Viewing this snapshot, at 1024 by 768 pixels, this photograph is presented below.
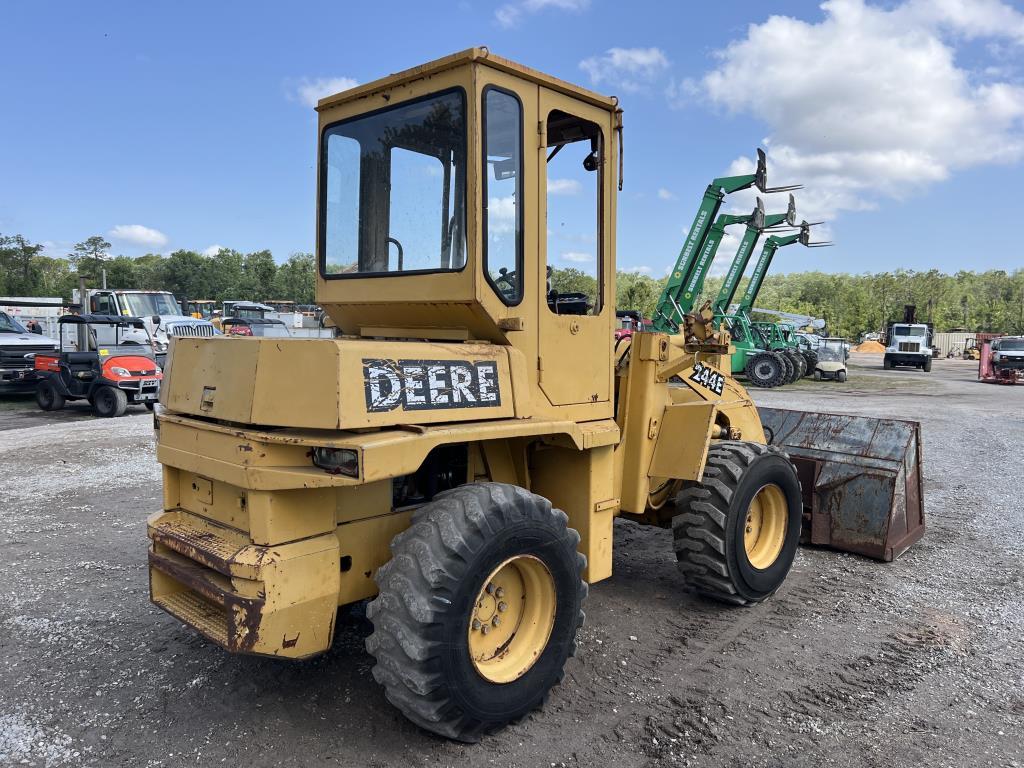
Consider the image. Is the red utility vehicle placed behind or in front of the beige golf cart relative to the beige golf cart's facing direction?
in front

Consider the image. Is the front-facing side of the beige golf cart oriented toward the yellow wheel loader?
yes

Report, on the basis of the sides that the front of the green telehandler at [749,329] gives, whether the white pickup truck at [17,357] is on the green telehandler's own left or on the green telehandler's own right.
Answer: on the green telehandler's own right

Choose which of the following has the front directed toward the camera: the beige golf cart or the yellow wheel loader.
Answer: the beige golf cart

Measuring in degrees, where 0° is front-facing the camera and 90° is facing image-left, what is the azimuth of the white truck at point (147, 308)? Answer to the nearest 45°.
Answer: approximately 315°

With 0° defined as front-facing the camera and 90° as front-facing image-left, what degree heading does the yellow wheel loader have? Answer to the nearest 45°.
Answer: approximately 225°

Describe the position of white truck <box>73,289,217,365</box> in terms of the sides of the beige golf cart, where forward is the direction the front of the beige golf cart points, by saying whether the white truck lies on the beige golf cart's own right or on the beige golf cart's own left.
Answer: on the beige golf cart's own right

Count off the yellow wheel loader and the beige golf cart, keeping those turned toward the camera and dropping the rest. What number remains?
1

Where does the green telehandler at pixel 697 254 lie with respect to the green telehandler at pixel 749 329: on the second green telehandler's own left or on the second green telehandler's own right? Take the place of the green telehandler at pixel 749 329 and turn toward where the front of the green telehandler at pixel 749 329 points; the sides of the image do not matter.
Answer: on the second green telehandler's own right

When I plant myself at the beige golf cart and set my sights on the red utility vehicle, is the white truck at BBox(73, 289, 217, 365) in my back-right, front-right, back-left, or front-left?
front-right

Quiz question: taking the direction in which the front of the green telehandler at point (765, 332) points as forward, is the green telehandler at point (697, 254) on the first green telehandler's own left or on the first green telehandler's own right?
on the first green telehandler's own right

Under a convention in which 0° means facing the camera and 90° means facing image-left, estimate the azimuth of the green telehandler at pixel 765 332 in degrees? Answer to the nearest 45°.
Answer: approximately 315°

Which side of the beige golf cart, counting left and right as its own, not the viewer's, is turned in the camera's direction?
front

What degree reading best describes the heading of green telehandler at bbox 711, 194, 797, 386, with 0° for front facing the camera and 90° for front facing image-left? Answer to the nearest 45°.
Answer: approximately 315°
